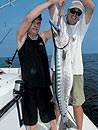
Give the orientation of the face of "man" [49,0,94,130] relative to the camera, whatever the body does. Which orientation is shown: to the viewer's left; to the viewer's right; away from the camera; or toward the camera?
toward the camera

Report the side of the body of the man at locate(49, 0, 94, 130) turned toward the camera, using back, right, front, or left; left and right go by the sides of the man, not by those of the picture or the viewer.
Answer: front

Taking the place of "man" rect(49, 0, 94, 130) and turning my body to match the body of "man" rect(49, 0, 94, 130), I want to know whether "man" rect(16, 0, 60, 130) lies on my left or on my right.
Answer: on my right
